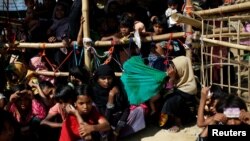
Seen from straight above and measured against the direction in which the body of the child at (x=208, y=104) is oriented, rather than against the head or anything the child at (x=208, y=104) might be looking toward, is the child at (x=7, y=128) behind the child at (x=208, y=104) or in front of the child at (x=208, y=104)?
in front

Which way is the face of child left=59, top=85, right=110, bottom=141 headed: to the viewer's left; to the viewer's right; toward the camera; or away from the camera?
toward the camera

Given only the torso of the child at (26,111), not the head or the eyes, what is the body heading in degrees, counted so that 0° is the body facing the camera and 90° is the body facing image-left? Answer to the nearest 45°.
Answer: approximately 0°

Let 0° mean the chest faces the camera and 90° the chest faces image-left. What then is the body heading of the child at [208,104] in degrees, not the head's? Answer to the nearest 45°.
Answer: approximately 45°

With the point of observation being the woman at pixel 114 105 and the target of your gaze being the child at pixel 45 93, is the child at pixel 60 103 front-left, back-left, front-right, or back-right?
front-left
